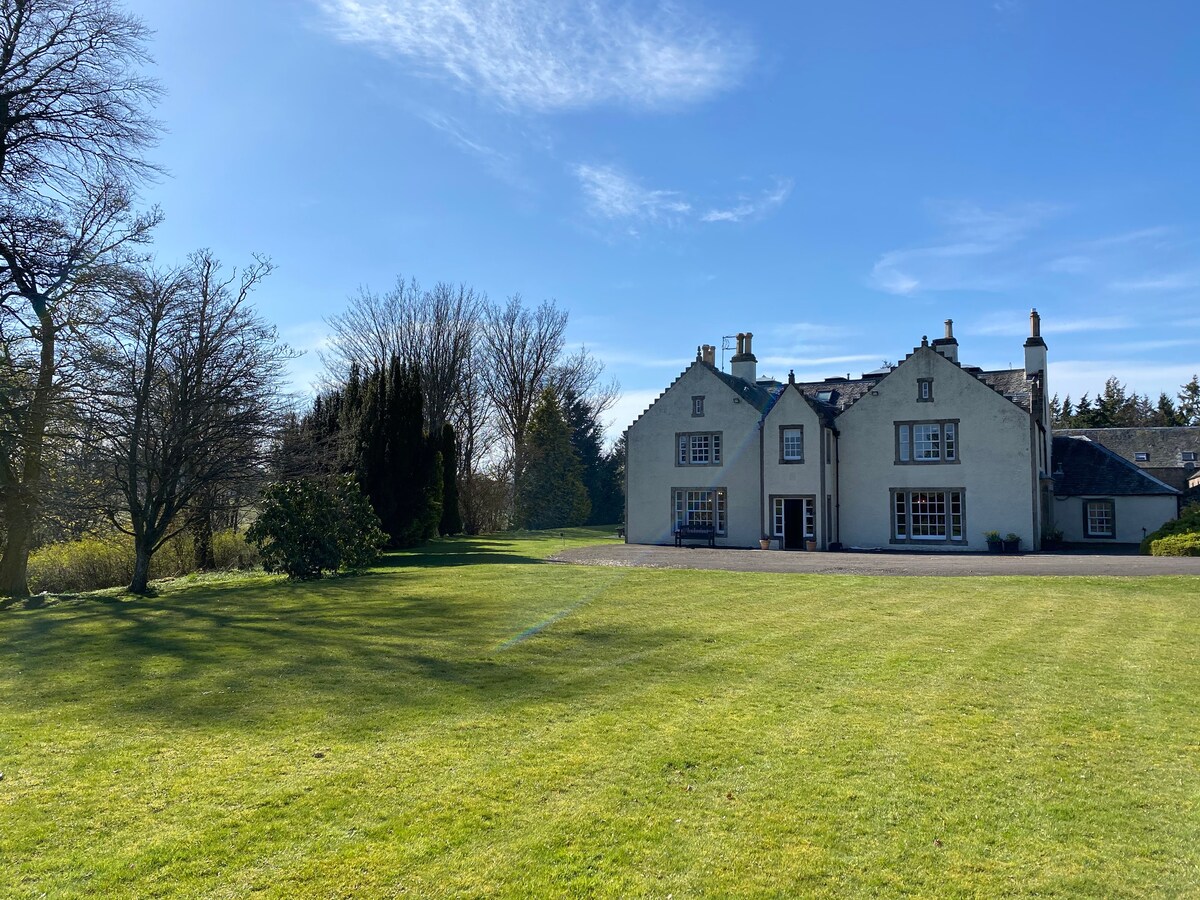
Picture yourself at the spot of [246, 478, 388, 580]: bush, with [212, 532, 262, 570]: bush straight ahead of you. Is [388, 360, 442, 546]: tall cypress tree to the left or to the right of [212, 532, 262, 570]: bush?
right

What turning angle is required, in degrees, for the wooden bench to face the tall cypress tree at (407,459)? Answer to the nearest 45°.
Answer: approximately 45° to its right

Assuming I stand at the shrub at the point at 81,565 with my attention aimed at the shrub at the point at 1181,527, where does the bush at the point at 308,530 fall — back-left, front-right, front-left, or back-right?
front-left

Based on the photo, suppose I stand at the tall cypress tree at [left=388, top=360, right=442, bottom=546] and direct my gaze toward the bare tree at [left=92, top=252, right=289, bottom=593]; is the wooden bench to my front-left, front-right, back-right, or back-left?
back-left

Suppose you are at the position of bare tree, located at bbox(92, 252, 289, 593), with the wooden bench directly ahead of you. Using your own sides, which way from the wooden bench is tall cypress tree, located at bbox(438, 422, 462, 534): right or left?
left

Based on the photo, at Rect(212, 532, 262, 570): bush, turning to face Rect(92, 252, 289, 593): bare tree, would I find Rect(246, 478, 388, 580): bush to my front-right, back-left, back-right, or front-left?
front-left

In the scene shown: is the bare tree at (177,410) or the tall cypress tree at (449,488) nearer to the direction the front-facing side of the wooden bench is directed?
the bare tree

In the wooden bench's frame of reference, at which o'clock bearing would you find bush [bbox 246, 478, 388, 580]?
The bush is roughly at 1 o'clock from the wooden bench.

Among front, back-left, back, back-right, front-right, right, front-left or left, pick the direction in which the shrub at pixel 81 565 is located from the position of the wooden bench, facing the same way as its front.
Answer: front-right

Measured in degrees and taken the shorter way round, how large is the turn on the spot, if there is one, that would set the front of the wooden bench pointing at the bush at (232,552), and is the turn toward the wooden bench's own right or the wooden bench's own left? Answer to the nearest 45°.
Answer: approximately 45° to the wooden bench's own right

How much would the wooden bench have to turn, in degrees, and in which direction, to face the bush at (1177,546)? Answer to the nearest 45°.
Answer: approximately 45° to its left

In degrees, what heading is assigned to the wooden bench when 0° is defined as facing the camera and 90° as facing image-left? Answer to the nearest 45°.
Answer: approximately 0°

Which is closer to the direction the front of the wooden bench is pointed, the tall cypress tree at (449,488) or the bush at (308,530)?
the bush

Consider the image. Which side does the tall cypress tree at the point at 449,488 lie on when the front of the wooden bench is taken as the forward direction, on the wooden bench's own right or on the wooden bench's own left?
on the wooden bench's own right

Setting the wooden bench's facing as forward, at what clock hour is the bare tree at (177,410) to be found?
The bare tree is roughly at 1 o'clock from the wooden bench.
